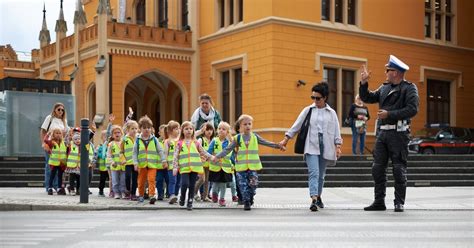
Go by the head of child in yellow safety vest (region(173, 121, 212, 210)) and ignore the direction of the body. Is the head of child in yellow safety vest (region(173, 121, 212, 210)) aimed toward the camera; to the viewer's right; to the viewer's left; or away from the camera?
toward the camera

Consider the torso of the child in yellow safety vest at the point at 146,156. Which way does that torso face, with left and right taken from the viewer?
facing the viewer

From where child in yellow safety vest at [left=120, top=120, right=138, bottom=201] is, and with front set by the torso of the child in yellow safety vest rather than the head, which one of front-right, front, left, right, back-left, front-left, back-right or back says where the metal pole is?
right

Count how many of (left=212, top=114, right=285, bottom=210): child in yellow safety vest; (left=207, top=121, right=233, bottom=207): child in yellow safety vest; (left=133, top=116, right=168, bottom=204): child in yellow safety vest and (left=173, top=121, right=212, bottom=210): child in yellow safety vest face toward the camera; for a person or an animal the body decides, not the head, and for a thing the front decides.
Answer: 4

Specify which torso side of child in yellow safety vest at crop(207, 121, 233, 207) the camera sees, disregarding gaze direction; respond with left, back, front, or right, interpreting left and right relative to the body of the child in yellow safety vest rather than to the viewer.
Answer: front

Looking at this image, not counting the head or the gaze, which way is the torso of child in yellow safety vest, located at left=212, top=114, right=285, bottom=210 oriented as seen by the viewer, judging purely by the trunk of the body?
toward the camera

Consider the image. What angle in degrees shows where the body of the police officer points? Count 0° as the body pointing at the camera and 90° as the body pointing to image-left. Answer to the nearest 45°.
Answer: approximately 45°

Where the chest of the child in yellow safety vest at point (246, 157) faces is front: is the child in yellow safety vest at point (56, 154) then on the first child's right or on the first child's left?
on the first child's right

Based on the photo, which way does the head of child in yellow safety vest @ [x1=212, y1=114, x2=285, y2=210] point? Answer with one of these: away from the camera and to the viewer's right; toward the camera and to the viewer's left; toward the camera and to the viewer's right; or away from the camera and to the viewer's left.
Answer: toward the camera and to the viewer's right

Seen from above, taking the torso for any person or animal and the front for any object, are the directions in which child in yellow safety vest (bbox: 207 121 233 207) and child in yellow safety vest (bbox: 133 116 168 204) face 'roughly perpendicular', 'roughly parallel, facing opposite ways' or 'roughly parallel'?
roughly parallel

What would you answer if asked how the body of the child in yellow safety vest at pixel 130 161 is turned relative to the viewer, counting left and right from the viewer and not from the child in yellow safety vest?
facing the viewer and to the right of the viewer

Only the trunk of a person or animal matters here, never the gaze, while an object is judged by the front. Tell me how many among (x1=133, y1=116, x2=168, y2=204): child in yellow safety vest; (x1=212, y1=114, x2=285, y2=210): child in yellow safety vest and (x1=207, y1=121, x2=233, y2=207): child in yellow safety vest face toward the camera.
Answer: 3

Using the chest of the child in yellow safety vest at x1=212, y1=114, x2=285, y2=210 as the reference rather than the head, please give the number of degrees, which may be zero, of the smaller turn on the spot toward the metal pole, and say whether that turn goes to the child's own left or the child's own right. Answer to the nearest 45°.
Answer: approximately 90° to the child's own right

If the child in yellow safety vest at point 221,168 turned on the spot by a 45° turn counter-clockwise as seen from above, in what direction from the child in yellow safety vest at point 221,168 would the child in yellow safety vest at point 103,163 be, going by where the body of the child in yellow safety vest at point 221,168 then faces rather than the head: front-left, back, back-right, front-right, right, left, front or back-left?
back
